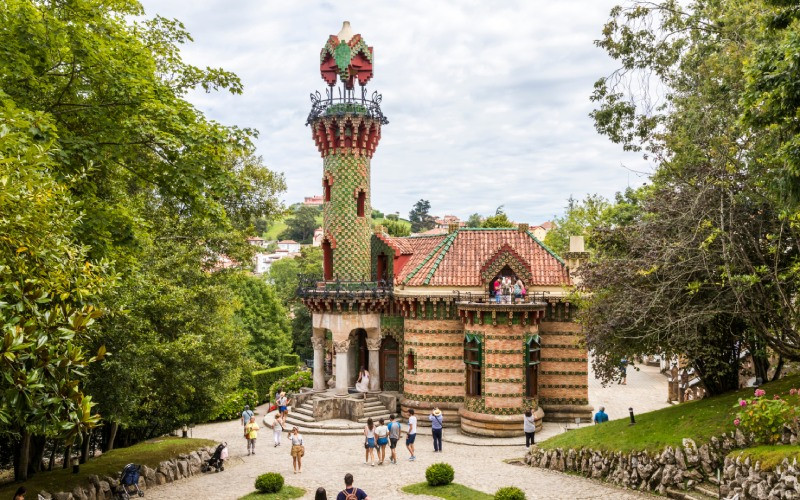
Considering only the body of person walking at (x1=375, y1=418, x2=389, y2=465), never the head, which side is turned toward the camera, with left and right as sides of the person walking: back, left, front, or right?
back

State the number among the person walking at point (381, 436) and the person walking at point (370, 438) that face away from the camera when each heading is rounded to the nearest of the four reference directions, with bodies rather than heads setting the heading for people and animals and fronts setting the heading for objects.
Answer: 2

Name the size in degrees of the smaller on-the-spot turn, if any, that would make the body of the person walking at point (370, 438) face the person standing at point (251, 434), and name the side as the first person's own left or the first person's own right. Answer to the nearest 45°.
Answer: approximately 45° to the first person's own left
